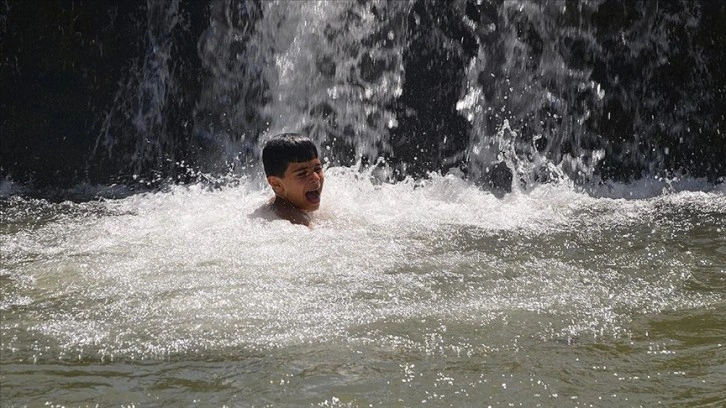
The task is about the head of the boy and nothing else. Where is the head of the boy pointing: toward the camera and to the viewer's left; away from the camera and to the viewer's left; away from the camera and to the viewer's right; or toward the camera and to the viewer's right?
toward the camera and to the viewer's right

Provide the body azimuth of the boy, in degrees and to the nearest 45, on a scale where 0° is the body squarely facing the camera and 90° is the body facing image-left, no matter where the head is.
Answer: approximately 315°
